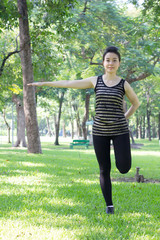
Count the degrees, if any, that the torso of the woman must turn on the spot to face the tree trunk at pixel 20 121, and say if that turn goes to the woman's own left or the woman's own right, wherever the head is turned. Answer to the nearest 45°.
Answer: approximately 180°

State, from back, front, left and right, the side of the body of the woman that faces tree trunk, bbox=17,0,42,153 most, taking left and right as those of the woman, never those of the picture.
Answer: back

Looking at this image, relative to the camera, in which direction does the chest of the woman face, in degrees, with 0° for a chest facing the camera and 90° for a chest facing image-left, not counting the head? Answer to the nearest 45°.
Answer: approximately 0°
